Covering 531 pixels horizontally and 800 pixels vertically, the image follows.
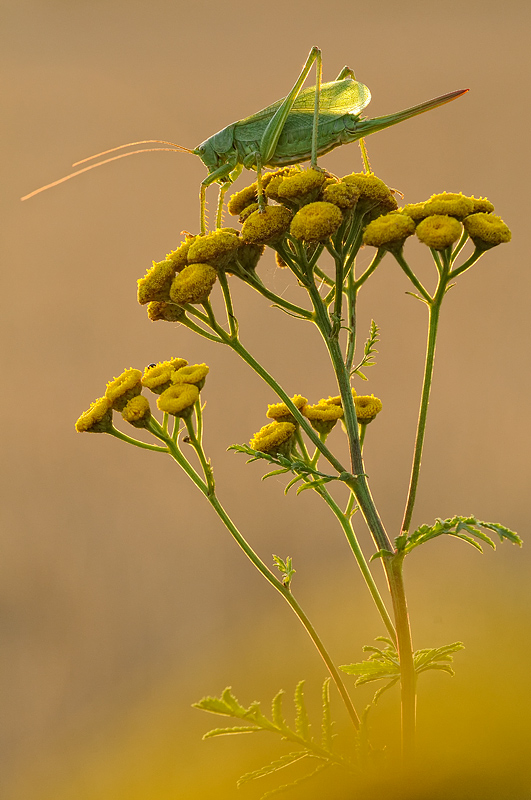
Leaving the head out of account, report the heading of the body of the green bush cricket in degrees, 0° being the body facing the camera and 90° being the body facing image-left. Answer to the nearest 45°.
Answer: approximately 90°
